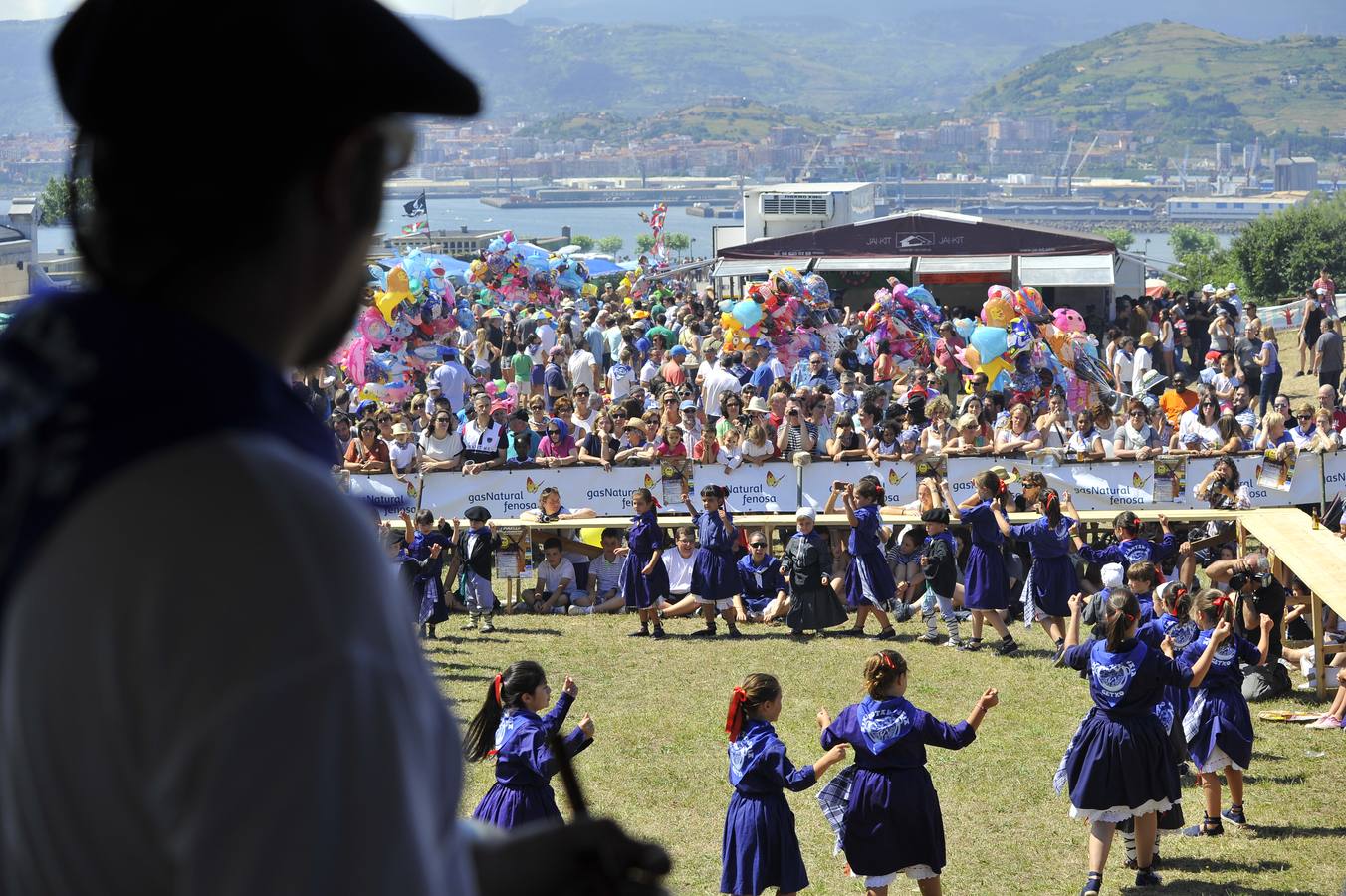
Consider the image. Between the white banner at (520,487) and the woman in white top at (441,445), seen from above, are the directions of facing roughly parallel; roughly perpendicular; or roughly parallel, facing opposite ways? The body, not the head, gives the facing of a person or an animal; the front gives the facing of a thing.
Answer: roughly parallel

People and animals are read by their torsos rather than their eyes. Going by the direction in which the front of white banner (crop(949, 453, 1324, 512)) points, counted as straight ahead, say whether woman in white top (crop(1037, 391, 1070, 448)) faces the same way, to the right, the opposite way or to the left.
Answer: the same way

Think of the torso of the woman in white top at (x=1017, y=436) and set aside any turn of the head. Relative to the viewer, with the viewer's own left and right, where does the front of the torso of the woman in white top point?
facing the viewer

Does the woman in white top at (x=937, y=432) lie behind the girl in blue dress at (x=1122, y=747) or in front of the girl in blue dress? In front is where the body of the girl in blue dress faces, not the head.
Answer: in front

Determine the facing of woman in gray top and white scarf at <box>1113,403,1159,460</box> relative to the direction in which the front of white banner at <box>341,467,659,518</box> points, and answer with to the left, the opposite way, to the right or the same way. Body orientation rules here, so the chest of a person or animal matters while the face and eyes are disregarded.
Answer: the same way

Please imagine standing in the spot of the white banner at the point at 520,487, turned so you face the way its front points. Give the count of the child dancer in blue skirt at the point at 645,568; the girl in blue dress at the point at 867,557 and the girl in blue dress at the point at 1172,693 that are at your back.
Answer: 0

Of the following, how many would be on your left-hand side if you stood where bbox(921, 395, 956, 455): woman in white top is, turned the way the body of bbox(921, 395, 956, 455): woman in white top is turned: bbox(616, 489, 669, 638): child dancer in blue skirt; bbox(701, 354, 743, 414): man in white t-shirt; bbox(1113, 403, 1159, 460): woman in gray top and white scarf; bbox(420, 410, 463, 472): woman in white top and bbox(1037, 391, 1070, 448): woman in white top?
2

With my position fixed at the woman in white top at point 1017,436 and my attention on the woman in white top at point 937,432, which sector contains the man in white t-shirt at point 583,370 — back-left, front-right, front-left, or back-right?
front-right

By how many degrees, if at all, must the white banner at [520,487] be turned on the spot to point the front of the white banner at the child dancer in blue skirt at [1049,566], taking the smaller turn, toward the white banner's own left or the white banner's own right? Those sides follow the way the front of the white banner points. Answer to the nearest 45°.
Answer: approximately 45° to the white banner's own left

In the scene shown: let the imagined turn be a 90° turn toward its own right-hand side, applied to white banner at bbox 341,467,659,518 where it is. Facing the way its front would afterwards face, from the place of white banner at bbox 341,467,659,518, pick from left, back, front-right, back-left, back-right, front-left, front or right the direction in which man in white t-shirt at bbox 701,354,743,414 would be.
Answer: back-right

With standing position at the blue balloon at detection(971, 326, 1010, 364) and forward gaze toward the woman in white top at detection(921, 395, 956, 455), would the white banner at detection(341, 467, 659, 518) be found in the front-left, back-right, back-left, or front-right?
front-right

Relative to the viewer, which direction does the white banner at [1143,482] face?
toward the camera

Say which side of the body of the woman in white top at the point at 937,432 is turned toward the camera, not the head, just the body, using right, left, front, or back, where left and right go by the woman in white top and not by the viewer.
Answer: front

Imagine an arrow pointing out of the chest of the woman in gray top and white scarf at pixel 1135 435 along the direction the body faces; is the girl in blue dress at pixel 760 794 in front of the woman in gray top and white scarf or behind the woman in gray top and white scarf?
in front

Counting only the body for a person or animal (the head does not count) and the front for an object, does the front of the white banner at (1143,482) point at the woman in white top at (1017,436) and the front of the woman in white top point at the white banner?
no
